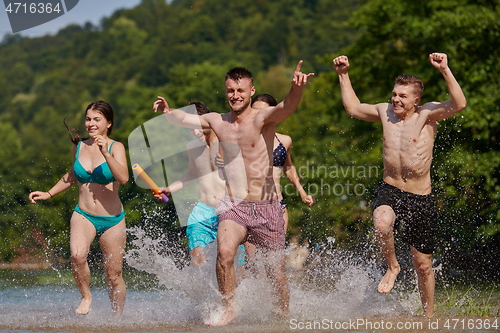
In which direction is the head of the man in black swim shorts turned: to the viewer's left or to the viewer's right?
to the viewer's left

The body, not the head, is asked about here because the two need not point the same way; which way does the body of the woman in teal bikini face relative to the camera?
toward the camera

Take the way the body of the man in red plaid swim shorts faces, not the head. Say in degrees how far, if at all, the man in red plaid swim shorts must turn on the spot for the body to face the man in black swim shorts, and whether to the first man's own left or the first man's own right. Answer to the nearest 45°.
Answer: approximately 90° to the first man's own left

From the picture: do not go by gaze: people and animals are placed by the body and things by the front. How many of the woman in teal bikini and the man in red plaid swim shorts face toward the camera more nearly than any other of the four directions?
2

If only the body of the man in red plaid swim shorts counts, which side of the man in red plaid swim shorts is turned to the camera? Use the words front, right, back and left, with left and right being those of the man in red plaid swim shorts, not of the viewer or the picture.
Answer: front

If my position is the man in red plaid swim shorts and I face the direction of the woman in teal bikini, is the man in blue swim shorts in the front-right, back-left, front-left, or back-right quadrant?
front-right

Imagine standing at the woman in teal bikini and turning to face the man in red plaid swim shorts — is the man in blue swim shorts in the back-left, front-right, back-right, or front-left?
front-left

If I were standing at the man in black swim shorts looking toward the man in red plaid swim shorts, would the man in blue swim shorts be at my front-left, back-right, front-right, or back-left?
front-right

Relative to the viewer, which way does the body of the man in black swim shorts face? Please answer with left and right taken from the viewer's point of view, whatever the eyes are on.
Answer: facing the viewer and to the left of the viewer

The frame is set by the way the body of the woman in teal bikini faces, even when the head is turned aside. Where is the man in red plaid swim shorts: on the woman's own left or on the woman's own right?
on the woman's own left

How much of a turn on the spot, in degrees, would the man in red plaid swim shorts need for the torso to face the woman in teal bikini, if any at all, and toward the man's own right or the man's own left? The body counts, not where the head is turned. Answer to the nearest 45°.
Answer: approximately 90° to the man's own right

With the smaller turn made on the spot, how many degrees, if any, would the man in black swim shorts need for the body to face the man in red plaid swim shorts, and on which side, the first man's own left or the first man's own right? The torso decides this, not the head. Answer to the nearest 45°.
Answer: approximately 45° to the first man's own right
